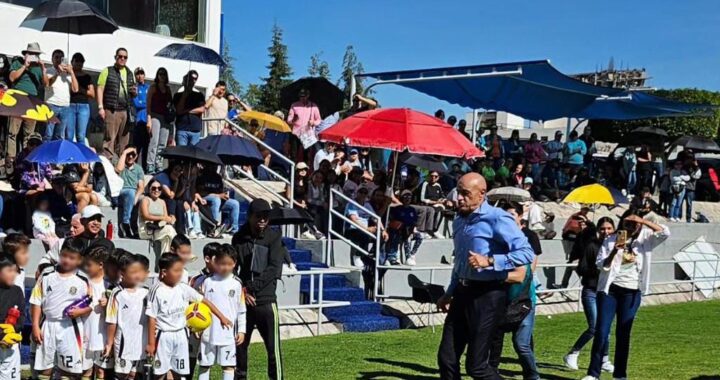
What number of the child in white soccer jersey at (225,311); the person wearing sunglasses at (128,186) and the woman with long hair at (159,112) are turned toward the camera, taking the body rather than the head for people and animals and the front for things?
3

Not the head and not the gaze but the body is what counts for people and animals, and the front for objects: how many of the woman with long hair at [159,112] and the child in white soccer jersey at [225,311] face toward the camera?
2

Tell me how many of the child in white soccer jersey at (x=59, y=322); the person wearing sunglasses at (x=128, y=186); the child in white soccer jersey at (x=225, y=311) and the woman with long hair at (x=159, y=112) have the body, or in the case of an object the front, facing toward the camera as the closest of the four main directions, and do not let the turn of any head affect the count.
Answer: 4

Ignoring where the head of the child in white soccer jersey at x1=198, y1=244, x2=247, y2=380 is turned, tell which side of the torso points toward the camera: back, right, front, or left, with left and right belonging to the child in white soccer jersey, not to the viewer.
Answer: front

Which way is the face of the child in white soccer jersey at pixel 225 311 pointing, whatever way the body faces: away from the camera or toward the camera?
toward the camera

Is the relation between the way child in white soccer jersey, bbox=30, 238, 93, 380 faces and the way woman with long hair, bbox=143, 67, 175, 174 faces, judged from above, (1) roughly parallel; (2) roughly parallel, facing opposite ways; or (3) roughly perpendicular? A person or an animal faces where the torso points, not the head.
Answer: roughly parallel

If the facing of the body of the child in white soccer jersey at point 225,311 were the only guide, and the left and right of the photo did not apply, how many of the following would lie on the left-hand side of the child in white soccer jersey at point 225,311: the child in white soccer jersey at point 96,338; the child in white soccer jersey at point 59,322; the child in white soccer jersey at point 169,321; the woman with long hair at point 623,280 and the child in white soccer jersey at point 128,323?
1

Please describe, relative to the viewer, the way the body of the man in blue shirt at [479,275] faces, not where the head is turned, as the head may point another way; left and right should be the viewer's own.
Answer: facing the viewer and to the left of the viewer

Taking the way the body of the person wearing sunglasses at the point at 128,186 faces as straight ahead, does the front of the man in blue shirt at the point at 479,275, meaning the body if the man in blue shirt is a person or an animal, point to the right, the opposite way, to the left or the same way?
to the right

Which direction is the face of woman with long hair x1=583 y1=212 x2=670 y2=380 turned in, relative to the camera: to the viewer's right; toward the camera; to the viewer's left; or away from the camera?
toward the camera

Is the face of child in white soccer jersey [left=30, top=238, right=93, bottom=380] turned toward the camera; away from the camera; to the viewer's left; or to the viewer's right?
toward the camera

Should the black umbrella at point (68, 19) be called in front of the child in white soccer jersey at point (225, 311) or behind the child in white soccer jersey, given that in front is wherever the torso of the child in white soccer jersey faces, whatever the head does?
behind

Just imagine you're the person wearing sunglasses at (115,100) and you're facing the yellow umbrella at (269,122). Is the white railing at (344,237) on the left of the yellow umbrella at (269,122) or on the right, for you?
right

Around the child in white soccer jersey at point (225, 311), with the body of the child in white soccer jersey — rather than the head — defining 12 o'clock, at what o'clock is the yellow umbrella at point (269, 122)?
The yellow umbrella is roughly at 6 o'clock from the child in white soccer jersey.

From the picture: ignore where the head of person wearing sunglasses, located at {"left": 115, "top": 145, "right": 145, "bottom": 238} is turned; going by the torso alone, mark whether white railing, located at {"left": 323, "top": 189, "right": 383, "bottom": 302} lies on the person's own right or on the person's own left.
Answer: on the person's own left

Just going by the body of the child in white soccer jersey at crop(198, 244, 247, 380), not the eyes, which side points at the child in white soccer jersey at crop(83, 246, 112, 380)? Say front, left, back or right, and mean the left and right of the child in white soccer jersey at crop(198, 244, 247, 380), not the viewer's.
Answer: right
